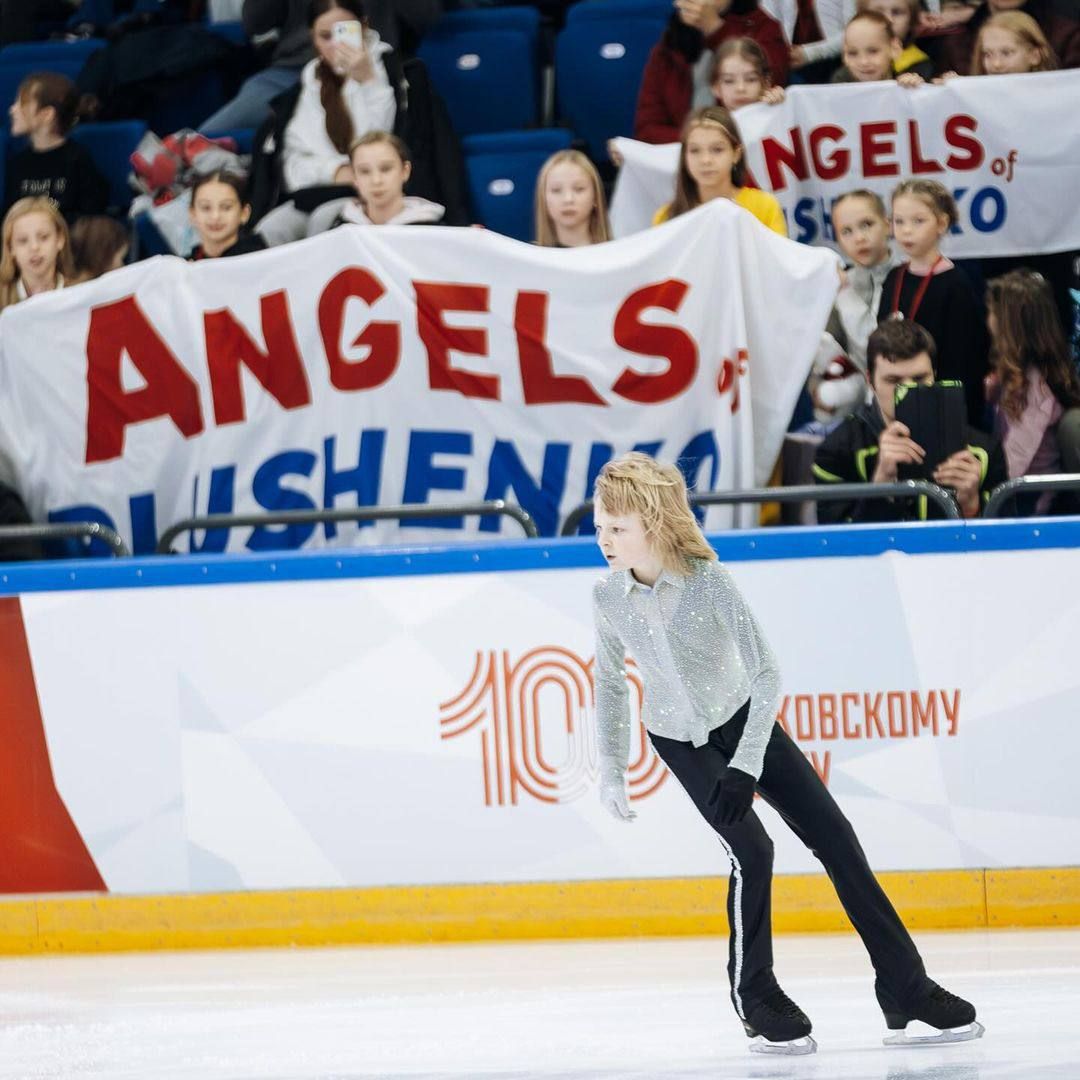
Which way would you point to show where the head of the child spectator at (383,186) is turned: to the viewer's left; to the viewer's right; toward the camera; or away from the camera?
toward the camera

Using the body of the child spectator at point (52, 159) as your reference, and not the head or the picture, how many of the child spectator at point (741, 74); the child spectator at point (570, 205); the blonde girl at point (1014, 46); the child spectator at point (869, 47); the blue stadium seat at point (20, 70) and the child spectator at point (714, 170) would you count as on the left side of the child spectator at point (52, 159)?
5

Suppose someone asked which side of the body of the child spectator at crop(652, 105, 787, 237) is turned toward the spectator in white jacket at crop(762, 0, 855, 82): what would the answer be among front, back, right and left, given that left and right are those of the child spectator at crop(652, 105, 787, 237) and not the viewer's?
back

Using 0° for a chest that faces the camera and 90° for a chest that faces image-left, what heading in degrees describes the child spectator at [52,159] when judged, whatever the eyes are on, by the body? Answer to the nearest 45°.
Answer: approximately 45°

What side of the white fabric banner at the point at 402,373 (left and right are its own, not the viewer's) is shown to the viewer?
front

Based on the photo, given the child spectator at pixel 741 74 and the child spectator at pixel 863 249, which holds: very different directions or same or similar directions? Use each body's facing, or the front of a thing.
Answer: same or similar directions

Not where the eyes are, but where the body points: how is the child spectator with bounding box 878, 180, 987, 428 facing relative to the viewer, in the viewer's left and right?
facing the viewer and to the left of the viewer

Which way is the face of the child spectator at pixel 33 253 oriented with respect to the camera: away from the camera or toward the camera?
toward the camera

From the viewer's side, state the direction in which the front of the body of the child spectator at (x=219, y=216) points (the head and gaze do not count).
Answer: toward the camera

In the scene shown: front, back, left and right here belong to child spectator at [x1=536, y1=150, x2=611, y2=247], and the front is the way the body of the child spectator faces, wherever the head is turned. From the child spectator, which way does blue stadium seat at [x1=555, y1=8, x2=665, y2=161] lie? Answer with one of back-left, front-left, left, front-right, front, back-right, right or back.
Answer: back

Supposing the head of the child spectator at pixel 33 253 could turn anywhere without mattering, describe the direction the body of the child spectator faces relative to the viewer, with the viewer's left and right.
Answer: facing the viewer

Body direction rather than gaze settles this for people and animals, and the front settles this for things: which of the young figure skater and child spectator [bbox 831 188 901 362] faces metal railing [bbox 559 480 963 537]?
the child spectator

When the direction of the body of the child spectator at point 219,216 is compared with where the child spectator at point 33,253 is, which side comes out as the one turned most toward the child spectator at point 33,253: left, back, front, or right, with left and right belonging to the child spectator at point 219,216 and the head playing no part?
right

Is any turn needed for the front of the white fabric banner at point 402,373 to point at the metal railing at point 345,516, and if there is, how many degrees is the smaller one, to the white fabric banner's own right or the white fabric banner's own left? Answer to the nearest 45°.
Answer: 0° — it already faces it

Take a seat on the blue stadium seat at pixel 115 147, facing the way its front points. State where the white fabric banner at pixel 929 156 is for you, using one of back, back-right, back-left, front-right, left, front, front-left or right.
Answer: front-left

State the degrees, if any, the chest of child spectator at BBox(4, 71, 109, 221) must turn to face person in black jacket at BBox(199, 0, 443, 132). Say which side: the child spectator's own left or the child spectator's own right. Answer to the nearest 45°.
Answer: approximately 135° to the child spectator's own left
